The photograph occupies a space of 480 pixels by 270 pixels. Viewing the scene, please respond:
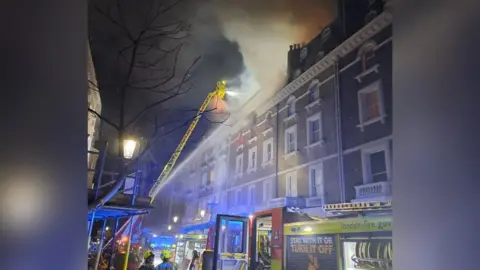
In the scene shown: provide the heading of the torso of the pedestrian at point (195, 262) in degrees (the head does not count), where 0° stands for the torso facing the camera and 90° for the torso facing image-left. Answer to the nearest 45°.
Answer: approximately 180°
